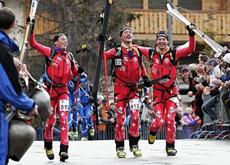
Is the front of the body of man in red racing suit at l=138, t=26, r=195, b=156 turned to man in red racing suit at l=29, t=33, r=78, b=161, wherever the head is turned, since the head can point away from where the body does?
no

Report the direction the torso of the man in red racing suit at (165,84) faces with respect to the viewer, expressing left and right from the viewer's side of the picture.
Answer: facing the viewer

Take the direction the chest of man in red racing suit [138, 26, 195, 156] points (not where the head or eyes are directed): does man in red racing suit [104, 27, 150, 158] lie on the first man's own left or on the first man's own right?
on the first man's own right
